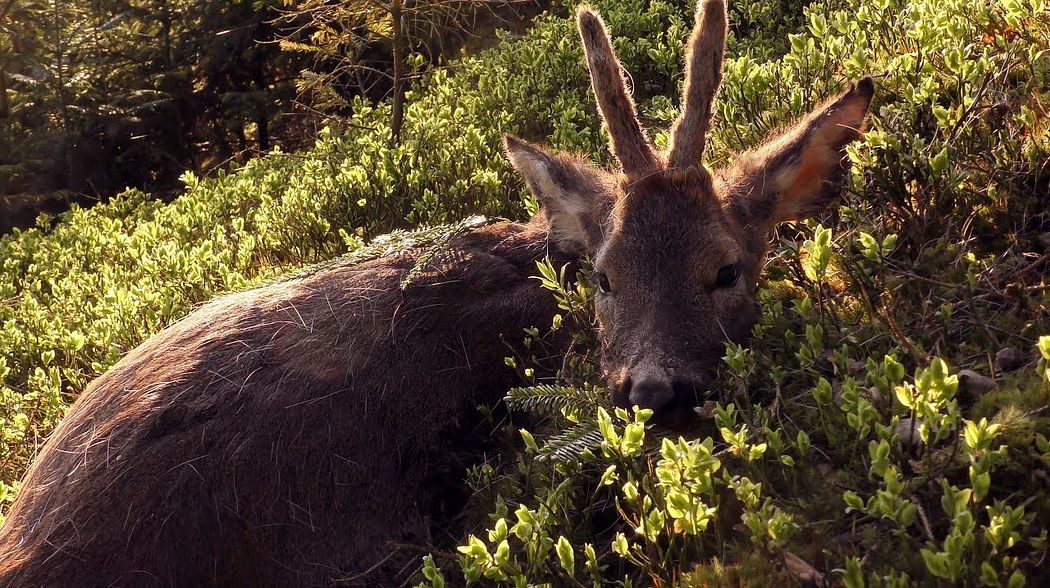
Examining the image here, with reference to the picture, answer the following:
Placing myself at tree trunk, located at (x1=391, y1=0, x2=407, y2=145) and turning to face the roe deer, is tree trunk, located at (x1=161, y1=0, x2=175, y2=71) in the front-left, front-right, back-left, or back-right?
back-right

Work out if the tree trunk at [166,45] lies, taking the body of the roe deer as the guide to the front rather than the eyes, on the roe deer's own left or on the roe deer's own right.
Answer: on the roe deer's own left

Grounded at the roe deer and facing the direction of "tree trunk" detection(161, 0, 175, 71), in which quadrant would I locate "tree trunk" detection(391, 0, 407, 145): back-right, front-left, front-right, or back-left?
front-right

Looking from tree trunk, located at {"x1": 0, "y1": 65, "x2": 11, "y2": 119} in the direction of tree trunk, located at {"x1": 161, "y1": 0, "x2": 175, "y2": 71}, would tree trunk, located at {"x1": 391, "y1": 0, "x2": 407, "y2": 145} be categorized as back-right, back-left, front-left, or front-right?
front-right

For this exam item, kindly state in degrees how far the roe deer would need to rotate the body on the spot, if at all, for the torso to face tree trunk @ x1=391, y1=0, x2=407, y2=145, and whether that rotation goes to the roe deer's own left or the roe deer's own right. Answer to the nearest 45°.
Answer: approximately 45° to the roe deer's own left

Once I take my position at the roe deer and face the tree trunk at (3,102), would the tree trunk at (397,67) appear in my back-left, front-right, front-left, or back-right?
front-right

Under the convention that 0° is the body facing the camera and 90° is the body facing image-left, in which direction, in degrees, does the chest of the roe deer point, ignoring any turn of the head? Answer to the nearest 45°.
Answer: approximately 225°

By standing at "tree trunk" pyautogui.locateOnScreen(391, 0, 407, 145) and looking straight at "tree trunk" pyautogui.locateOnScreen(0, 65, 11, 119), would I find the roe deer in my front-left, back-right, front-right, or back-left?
back-left

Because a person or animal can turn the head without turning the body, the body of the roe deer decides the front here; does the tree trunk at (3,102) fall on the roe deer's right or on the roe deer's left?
on the roe deer's left
